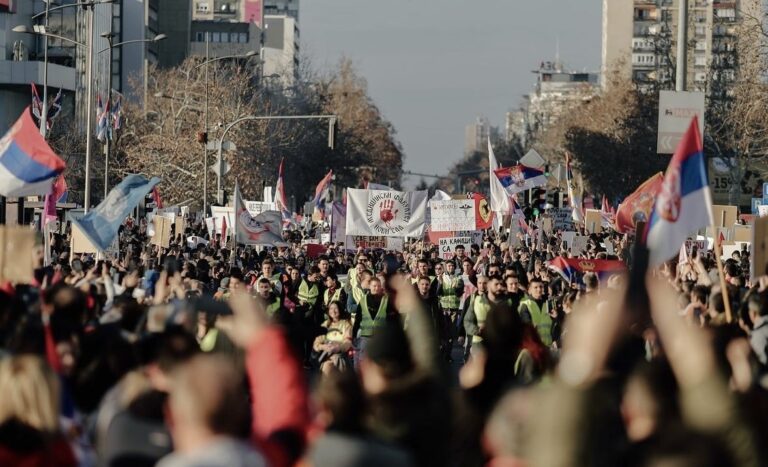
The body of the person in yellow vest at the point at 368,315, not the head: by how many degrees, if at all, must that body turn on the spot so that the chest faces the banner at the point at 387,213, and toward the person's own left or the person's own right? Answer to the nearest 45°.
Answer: approximately 180°

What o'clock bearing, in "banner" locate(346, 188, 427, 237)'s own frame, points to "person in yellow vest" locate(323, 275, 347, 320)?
The person in yellow vest is roughly at 12 o'clock from the banner.

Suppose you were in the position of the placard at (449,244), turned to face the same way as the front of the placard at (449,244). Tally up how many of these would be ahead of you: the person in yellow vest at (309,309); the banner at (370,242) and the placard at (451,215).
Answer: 1

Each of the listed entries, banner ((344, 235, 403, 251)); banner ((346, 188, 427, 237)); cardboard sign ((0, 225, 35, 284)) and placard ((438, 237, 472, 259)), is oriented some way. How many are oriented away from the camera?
1

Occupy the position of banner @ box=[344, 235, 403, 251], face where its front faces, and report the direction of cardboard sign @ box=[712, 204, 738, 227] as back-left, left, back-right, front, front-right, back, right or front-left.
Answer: left

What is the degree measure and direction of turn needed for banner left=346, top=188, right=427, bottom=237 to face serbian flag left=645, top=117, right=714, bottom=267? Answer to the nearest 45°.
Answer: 0° — it already faces it

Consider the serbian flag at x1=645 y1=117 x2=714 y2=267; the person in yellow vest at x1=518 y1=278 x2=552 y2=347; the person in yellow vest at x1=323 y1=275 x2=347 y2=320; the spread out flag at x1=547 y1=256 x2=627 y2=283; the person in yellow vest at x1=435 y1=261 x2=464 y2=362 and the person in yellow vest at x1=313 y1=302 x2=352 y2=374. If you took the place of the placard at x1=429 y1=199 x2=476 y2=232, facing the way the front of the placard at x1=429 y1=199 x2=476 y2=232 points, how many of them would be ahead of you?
6

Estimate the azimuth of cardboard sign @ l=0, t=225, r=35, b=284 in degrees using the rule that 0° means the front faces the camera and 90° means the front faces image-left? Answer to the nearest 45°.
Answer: approximately 180°

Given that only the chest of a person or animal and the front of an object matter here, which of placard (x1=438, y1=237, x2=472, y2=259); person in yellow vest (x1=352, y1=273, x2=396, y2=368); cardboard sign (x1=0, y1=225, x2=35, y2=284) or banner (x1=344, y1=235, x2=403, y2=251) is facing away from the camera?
the cardboard sign

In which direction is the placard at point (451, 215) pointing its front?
toward the camera

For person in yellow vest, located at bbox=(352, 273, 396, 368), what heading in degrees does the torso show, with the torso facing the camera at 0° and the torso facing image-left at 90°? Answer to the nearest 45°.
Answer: approximately 0°

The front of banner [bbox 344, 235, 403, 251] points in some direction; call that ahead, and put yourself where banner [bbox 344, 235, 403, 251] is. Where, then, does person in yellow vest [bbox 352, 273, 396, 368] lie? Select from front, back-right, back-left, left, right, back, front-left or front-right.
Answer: front

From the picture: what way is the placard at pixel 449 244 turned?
toward the camera

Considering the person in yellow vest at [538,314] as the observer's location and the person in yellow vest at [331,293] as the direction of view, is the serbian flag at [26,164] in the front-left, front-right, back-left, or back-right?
front-left

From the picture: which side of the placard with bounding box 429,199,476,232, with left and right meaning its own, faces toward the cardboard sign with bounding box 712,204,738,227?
left

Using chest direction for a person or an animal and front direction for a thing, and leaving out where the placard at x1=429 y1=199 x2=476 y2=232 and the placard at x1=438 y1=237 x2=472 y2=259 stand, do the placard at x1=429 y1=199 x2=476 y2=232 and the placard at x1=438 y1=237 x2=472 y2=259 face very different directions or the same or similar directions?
same or similar directions

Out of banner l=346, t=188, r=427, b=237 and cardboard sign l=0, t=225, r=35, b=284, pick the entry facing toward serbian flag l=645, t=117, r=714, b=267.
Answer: the banner
